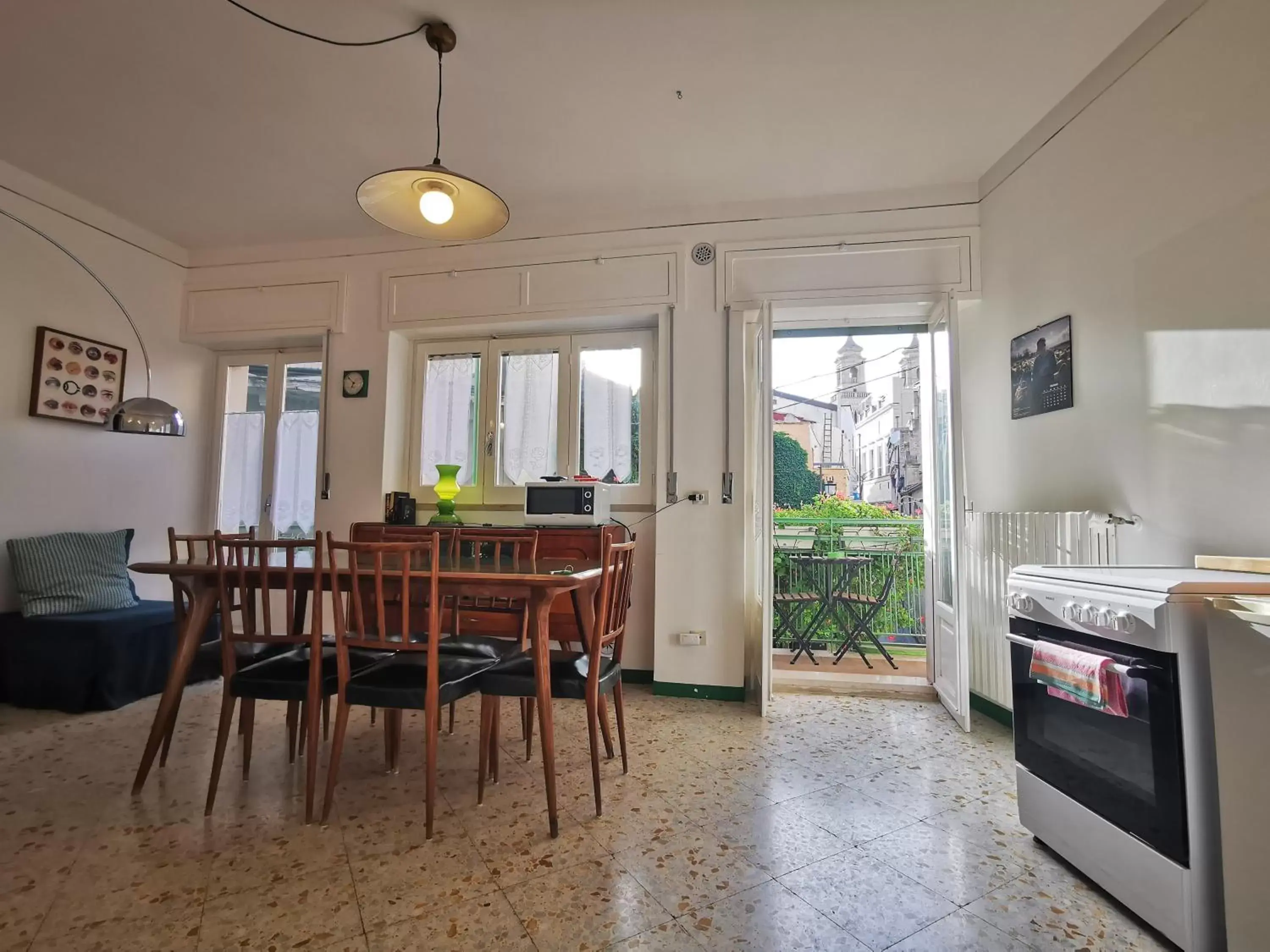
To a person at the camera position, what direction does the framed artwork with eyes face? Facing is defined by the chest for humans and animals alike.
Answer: facing the viewer and to the right of the viewer

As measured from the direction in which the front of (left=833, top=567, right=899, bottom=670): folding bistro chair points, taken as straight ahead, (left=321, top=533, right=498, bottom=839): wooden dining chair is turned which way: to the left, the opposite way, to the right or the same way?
to the right

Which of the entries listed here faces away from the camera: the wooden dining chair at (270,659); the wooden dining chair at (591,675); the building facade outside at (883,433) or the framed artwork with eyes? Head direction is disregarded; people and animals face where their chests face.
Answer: the wooden dining chair at (270,659)

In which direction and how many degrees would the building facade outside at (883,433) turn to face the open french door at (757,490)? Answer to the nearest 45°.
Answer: approximately 45° to its left

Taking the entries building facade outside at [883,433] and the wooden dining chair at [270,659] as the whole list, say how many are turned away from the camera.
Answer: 1

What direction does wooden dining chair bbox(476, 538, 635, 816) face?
to the viewer's left

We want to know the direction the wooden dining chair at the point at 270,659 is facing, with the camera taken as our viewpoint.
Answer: facing away from the viewer

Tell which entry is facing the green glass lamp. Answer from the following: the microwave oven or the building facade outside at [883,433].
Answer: the building facade outside

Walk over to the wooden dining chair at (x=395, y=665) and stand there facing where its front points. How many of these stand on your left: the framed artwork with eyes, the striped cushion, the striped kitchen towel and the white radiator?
2

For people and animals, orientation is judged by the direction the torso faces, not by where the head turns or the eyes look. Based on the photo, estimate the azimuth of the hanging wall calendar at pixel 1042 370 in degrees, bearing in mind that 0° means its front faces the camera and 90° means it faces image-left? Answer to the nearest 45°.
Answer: approximately 45°

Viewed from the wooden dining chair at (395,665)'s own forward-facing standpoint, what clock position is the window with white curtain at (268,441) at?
The window with white curtain is roughly at 10 o'clock from the wooden dining chair.

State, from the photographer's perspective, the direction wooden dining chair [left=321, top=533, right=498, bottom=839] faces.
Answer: facing away from the viewer and to the right of the viewer

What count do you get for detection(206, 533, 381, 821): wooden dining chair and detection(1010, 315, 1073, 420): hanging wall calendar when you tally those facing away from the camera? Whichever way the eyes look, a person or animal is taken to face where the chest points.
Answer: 1
